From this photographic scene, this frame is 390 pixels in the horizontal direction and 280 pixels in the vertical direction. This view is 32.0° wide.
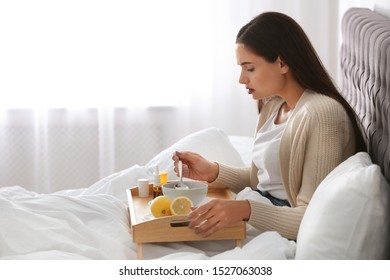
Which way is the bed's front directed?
to the viewer's left

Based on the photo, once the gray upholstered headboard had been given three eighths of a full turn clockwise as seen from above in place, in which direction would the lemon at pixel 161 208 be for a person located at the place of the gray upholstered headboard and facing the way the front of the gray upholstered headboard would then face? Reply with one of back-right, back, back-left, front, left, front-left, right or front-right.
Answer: back

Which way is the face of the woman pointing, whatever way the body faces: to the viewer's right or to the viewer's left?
to the viewer's left

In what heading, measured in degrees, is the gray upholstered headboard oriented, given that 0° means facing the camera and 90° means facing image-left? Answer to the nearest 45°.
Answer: approximately 90°

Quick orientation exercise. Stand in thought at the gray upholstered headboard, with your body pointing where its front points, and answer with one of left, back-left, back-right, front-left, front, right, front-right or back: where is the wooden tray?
front-left
